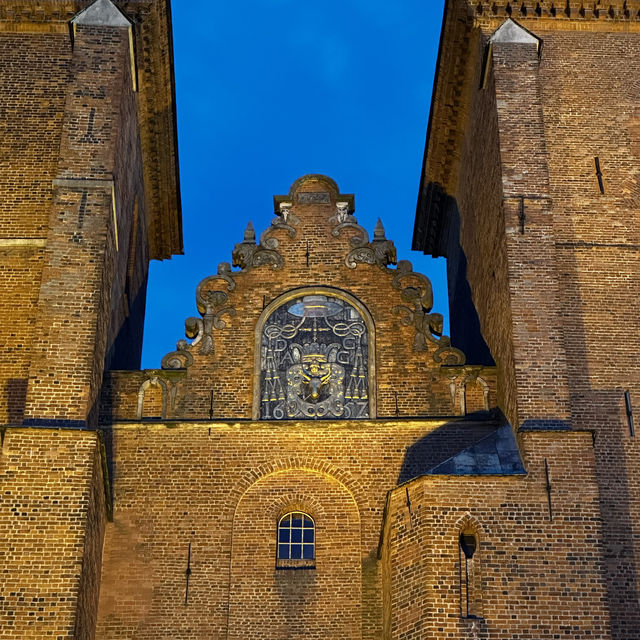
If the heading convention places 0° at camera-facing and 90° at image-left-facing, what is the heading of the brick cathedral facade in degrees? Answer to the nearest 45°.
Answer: approximately 0°
